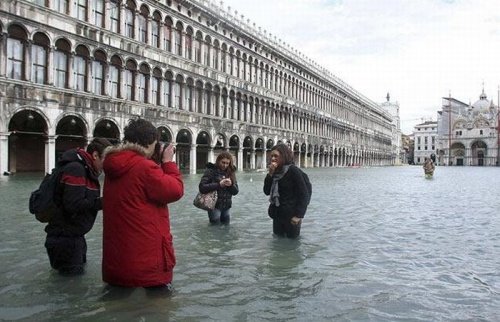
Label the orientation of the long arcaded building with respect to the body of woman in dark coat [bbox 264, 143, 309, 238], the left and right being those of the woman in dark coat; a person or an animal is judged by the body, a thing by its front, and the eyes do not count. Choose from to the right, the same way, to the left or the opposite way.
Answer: to the left

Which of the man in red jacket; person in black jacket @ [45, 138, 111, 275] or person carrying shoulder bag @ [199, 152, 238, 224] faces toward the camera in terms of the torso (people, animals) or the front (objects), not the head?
the person carrying shoulder bag

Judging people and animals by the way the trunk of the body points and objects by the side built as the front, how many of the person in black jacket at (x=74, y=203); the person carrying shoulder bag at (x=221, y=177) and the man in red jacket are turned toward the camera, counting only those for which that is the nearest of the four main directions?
1

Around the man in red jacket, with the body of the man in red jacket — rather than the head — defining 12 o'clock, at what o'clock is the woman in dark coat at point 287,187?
The woman in dark coat is roughly at 12 o'clock from the man in red jacket.

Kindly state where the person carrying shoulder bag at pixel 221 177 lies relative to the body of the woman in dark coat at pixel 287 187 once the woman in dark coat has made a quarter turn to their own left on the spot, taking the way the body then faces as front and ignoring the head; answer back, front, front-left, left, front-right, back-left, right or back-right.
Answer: back

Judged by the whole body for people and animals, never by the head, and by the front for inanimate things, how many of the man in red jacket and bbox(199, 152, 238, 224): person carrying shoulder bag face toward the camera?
1

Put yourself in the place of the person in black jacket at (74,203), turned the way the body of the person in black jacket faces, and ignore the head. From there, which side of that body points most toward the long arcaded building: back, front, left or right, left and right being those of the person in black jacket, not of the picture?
left

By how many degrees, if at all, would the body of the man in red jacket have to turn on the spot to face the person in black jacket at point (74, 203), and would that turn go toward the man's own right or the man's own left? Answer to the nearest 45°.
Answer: approximately 90° to the man's own left

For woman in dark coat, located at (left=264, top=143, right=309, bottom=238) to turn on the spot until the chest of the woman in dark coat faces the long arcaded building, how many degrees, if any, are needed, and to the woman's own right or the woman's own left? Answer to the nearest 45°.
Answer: approximately 90° to the woman's own right

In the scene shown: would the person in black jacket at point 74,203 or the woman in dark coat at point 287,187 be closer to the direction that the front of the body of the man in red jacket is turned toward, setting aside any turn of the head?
the woman in dark coat

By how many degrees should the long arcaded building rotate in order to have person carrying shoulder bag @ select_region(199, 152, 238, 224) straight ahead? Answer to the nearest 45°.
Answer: approximately 45° to its right

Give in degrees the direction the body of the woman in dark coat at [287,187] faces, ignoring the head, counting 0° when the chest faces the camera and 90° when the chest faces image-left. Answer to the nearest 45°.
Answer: approximately 45°

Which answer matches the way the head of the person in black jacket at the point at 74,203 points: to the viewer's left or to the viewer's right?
to the viewer's right

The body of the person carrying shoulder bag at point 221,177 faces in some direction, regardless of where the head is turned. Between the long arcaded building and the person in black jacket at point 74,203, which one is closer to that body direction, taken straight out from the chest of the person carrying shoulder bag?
the person in black jacket

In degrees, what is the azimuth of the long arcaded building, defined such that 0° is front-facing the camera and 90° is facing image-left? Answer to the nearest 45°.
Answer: approximately 315°

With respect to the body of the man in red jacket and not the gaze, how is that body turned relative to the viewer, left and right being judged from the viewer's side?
facing away from the viewer and to the right of the viewer

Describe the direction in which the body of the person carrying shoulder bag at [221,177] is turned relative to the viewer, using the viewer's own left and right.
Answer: facing the viewer

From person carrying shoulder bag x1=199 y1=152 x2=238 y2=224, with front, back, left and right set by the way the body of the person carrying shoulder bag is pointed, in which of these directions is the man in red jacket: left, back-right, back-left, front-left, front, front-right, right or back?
front
